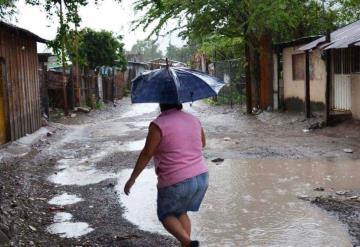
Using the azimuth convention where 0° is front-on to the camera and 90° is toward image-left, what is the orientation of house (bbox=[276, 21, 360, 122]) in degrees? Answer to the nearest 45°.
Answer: approximately 45°

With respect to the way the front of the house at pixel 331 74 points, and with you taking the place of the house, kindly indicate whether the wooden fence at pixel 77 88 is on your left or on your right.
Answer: on your right

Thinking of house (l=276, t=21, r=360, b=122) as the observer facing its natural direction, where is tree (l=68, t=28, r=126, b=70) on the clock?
The tree is roughly at 3 o'clock from the house.

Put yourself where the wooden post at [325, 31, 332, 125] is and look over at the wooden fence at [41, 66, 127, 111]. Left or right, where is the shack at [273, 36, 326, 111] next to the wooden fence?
right

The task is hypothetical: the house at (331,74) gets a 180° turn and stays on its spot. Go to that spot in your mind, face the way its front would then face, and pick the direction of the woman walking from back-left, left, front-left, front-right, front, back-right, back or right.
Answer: back-right
